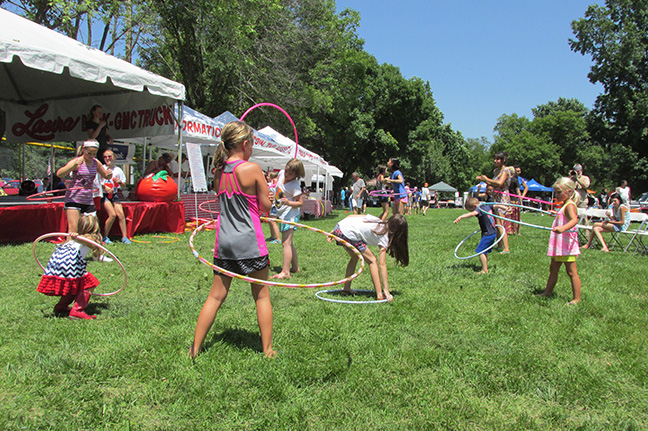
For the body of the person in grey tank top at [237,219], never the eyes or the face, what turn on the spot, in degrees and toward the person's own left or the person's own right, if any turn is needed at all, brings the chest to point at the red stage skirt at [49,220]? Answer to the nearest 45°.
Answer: approximately 90° to the person's own left

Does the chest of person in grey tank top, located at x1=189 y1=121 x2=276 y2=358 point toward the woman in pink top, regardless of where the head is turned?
no

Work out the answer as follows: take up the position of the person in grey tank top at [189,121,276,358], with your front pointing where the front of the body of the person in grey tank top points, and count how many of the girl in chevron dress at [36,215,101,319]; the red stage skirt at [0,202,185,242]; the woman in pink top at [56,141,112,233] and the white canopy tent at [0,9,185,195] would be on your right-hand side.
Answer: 0

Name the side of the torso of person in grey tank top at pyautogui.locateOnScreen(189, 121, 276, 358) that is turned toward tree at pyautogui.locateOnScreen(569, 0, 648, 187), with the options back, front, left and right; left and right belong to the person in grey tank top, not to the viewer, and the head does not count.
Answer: front

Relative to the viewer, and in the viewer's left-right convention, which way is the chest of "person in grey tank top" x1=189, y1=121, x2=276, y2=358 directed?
facing away from the viewer and to the right of the viewer

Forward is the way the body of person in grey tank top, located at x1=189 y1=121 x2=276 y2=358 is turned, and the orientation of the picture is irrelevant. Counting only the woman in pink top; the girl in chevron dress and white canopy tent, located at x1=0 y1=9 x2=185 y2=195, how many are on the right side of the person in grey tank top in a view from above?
0

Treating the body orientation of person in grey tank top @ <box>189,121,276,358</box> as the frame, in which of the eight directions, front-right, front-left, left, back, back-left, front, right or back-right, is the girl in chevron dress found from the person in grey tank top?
left

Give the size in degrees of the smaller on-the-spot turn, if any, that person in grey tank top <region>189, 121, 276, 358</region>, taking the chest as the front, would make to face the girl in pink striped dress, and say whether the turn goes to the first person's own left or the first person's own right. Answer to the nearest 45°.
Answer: approximately 45° to the first person's own right

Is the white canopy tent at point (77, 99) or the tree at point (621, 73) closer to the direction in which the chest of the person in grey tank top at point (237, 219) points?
the tree

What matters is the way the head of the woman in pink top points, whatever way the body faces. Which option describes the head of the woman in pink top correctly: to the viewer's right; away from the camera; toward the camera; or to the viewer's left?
toward the camera

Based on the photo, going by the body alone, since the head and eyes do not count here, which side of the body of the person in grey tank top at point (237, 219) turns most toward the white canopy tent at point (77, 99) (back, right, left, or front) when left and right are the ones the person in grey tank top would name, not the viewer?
left
